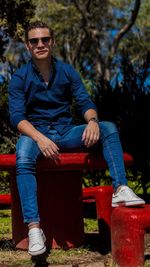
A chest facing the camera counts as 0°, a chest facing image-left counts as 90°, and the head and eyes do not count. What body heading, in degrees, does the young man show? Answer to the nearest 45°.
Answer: approximately 0°
